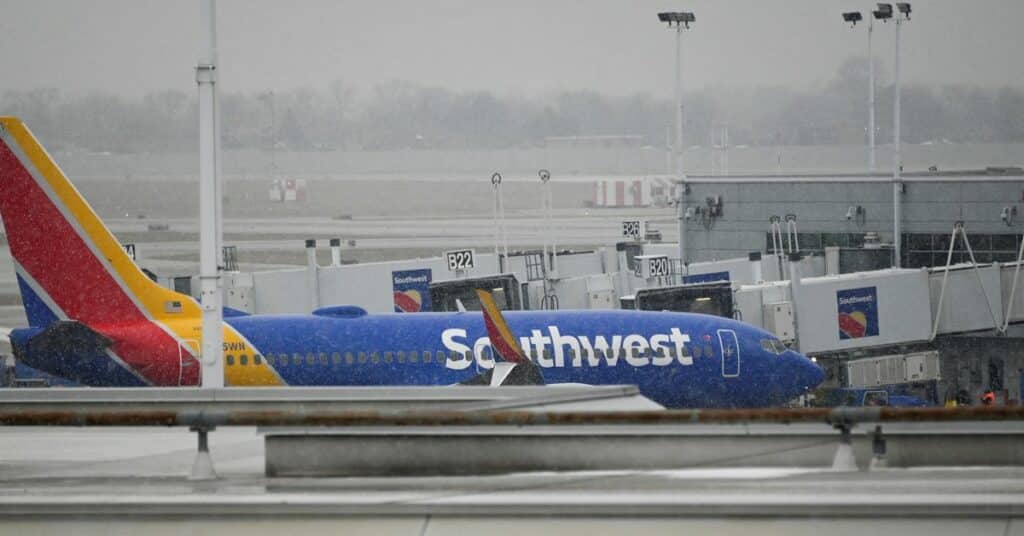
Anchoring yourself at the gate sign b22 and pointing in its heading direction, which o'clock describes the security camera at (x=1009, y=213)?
The security camera is roughly at 9 o'clock from the gate sign b22.

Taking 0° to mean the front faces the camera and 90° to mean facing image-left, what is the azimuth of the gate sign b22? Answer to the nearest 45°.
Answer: approximately 0°

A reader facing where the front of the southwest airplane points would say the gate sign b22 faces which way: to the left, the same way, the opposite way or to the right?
to the right

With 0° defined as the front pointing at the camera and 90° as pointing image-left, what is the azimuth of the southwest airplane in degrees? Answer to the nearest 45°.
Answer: approximately 270°

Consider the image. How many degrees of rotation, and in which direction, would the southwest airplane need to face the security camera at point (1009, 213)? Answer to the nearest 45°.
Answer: approximately 45° to its left

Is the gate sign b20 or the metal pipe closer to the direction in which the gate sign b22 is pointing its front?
the metal pipe

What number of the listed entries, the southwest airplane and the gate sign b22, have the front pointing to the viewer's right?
1

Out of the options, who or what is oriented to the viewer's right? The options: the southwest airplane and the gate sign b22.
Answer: the southwest airplane

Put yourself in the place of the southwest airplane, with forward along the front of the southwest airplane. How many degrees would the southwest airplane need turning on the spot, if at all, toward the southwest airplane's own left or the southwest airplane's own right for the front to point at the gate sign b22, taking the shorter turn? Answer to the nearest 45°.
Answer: approximately 90° to the southwest airplane's own left

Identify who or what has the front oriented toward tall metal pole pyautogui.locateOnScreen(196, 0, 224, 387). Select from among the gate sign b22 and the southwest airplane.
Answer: the gate sign b22
